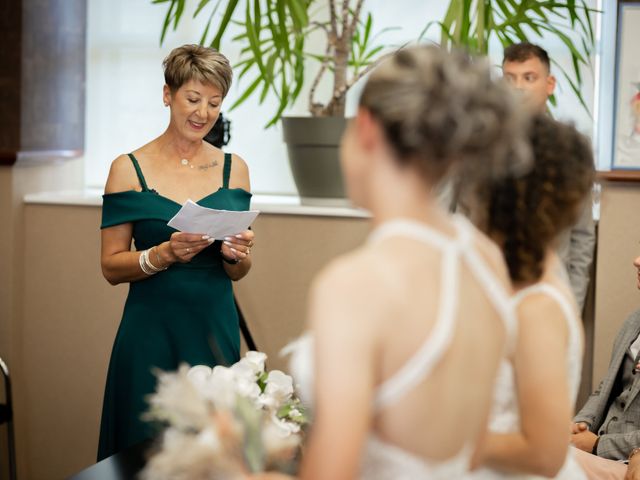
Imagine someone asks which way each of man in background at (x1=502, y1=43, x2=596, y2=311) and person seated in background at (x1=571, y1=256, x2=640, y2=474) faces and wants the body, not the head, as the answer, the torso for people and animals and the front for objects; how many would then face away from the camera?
0

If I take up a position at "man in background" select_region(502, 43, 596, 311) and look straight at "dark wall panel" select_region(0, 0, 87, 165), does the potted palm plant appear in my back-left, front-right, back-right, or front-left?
front-right

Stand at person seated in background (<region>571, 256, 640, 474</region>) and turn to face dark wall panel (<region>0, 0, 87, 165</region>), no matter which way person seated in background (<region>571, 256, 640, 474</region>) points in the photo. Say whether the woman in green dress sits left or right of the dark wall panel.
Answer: left

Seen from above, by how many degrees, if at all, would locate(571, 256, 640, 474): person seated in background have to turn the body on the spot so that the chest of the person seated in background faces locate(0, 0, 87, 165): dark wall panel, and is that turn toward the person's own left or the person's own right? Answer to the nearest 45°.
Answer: approximately 45° to the person's own right

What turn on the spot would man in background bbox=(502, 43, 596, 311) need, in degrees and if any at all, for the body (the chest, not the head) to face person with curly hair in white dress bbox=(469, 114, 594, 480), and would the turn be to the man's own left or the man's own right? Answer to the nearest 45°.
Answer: approximately 45° to the man's own left

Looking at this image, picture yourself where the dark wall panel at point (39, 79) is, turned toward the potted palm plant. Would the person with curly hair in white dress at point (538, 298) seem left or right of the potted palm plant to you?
right

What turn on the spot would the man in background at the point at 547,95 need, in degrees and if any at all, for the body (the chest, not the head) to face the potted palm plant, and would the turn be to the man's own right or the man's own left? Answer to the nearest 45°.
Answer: approximately 90° to the man's own right

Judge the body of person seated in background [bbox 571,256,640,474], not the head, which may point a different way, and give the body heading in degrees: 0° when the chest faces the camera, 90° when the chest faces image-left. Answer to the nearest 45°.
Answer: approximately 45°

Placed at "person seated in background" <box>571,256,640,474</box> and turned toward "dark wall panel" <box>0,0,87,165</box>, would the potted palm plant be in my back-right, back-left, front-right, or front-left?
front-right

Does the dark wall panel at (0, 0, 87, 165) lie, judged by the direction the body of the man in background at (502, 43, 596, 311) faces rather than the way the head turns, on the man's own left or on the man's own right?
on the man's own right

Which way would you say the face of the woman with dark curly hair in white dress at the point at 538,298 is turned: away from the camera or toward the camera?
away from the camera

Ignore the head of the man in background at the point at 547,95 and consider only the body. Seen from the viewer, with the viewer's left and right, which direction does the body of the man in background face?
facing the viewer and to the left of the viewer
